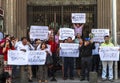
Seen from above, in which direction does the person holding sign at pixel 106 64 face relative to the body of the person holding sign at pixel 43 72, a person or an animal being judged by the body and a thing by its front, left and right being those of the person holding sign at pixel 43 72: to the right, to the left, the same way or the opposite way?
the same way

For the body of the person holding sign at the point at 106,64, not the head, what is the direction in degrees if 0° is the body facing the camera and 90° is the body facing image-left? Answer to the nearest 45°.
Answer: approximately 0°

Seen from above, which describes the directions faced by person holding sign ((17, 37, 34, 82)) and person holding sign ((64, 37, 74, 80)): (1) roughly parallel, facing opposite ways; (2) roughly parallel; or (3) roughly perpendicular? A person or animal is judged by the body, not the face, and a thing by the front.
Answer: roughly parallel

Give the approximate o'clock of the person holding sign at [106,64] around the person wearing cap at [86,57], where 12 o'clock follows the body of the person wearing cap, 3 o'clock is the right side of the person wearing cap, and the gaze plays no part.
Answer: The person holding sign is roughly at 9 o'clock from the person wearing cap.

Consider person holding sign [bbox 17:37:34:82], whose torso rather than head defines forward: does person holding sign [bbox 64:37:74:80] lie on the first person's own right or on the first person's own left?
on the first person's own left

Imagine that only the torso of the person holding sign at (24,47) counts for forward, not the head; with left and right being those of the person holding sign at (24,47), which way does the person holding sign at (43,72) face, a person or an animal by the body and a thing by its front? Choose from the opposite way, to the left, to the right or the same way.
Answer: the same way

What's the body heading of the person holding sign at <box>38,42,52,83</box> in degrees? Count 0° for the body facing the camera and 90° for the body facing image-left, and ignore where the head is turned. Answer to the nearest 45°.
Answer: approximately 0°

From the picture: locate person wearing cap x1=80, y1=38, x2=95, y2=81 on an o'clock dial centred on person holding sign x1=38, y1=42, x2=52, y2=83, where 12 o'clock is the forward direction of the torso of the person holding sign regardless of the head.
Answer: The person wearing cap is roughly at 9 o'clock from the person holding sign.

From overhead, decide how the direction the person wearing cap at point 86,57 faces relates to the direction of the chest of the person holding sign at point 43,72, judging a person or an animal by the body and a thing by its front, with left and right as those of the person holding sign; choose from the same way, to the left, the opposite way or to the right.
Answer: the same way

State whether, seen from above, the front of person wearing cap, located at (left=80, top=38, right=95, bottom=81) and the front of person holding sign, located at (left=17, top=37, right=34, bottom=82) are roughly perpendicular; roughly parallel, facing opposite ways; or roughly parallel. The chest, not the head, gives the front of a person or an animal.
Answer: roughly parallel

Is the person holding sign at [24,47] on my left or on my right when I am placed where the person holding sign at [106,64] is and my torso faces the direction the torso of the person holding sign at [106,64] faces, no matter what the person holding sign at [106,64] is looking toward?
on my right

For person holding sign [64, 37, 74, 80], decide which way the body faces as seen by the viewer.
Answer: toward the camera

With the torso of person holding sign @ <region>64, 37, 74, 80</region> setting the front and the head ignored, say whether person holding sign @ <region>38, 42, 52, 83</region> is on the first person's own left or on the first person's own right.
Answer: on the first person's own right

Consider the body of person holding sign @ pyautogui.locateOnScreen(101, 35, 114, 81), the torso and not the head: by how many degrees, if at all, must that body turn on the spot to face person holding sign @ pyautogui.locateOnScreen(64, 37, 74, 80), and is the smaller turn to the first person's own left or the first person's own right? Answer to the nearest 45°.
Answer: approximately 90° to the first person's own right
